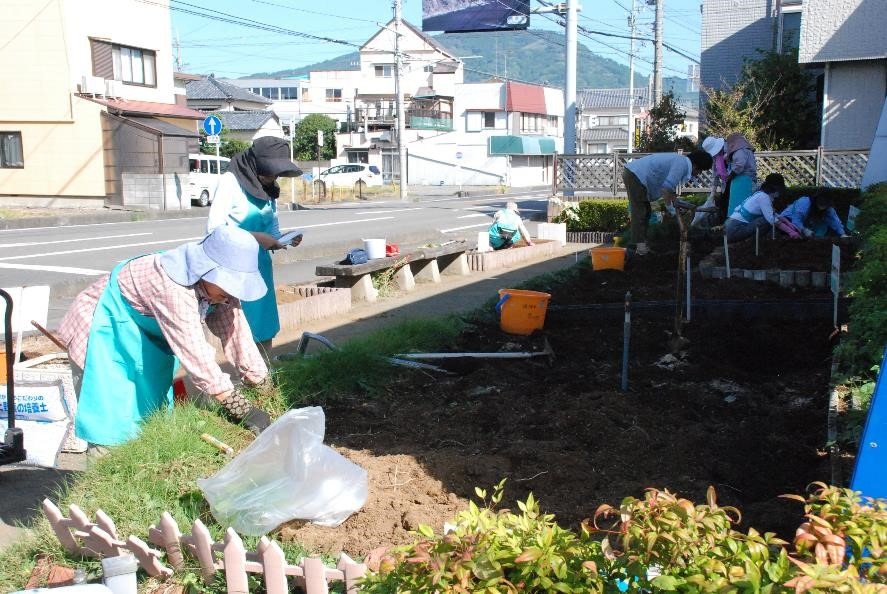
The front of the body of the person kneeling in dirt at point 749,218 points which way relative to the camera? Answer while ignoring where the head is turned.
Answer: to the viewer's right

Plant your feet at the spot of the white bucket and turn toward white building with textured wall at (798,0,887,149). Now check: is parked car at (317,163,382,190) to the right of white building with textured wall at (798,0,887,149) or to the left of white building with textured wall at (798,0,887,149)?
left

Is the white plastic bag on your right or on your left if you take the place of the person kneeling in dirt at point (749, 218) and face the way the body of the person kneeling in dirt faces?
on your right

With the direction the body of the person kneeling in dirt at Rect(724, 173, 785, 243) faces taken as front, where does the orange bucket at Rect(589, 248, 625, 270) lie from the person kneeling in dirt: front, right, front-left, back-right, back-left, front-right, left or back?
back-right

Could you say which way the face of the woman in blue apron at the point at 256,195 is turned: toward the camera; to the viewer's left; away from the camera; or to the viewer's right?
to the viewer's right

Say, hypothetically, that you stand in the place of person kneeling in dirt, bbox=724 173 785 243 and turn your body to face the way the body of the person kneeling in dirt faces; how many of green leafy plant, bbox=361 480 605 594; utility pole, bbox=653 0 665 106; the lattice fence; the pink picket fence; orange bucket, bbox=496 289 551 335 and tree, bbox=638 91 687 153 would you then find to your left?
3

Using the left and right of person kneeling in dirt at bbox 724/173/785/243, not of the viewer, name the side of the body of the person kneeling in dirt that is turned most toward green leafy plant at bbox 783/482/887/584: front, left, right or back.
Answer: right

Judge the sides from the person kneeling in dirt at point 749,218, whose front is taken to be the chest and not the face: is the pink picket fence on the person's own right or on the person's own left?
on the person's own right
